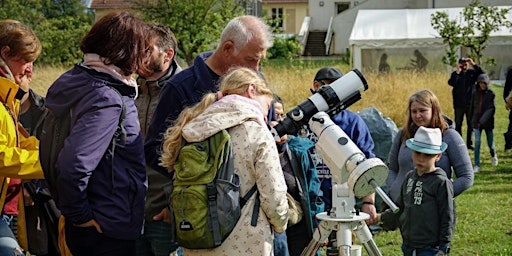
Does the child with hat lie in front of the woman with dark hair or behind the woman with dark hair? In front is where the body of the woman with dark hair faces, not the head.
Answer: in front

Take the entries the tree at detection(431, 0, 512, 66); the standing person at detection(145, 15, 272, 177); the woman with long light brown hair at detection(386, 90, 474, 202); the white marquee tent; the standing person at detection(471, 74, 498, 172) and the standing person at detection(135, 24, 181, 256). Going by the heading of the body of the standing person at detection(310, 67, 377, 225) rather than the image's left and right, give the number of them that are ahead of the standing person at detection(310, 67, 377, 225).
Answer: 2

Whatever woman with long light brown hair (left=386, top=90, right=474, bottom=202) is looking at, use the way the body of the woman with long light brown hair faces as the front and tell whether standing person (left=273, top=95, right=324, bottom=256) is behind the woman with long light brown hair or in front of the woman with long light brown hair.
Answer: in front

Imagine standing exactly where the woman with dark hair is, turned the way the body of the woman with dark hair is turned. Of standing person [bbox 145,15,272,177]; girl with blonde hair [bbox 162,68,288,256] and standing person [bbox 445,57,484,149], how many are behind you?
0

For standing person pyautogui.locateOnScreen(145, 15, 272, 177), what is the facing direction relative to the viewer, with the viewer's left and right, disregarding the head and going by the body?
facing to the right of the viewer

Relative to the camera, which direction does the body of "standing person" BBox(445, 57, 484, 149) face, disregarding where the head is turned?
toward the camera

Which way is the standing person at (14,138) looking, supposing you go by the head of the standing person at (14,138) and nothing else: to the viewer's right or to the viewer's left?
to the viewer's right

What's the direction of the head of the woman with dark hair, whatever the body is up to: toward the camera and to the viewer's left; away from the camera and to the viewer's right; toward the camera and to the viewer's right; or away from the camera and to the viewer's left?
away from the camera and to the viewer's right

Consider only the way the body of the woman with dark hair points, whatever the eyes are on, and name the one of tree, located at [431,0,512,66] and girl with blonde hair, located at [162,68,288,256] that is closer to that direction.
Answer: the girl with blonde hair

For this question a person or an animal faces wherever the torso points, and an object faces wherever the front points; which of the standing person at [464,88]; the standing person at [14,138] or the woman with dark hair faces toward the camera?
the standing person at [464,88]

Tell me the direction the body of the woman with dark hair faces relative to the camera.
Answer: to the viewer's right

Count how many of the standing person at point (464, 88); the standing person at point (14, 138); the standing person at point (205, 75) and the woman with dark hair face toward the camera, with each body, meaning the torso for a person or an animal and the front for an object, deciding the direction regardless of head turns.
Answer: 1

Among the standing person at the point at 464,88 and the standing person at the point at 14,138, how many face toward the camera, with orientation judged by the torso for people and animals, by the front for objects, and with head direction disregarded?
1

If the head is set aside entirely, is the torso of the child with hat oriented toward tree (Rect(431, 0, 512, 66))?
no

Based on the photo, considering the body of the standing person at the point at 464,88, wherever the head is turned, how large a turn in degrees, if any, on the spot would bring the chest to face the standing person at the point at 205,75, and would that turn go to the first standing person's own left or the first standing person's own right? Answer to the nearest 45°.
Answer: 0° — they already face them

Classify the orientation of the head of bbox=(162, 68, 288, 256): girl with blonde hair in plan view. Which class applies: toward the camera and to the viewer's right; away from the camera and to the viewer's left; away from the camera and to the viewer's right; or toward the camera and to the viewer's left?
away from the camera and to the viewer's right

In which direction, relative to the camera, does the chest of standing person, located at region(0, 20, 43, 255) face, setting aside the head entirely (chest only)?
to the viewer's right
